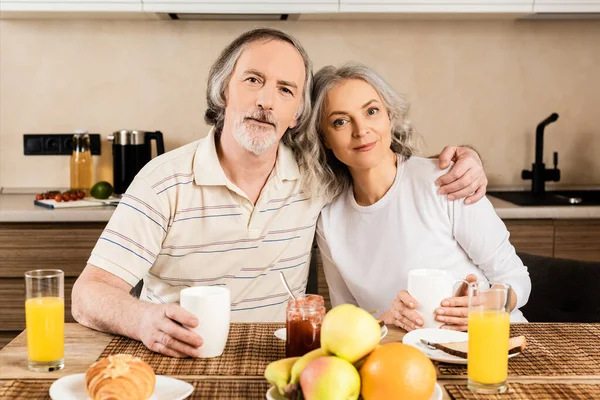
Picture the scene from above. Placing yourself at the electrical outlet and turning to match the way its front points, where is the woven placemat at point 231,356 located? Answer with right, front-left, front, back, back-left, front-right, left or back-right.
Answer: front

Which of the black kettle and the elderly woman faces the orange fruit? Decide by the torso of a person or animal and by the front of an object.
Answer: the elderly woman

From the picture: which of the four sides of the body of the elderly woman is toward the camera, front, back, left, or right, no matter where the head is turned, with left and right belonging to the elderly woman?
front

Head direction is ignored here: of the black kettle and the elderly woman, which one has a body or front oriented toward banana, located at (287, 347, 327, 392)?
the elderly woman

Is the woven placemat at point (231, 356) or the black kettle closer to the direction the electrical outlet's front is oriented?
the woven placemat

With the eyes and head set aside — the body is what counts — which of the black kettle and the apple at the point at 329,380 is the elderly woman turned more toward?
the apple

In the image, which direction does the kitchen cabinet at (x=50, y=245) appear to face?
toward the camera

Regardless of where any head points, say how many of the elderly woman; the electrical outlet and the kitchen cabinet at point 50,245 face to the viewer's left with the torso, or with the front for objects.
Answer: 0

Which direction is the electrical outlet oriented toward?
toward the camera

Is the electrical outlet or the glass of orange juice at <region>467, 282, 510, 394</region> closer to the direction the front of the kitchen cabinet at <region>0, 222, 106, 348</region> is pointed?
the glass of orange juice

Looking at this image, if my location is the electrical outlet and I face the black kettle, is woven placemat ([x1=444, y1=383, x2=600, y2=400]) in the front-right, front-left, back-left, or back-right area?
front-right

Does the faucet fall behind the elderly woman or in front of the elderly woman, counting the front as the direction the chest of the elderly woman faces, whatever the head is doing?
behind
